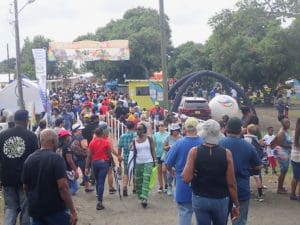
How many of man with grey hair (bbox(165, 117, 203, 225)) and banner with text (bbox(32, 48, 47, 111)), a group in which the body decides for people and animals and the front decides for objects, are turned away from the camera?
1

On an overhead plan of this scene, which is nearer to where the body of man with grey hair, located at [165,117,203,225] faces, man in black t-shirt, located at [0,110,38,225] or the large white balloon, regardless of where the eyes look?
the large white balloon

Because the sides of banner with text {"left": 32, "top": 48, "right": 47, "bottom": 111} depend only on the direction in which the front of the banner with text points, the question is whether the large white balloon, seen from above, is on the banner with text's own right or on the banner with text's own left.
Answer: on the banner with text's own left

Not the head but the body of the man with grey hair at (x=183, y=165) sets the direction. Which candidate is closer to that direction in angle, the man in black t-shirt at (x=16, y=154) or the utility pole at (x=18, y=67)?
the utility pole

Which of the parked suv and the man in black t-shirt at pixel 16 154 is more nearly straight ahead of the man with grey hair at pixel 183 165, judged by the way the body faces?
the parked suv

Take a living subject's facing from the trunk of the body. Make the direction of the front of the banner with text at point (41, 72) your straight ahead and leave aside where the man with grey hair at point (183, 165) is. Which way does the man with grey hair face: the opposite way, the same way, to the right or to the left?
the opposite way

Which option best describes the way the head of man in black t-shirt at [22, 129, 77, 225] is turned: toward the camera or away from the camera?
away from the camera

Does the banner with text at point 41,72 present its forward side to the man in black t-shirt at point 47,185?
yes

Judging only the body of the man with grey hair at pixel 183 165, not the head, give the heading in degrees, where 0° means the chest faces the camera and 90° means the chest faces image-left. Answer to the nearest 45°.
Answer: approximately 180°

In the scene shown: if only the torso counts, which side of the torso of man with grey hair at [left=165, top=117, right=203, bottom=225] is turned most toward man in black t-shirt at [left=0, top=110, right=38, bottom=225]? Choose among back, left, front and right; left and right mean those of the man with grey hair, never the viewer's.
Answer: left

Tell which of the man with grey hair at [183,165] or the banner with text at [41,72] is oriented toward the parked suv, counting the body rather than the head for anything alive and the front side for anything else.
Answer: the man with grey hair

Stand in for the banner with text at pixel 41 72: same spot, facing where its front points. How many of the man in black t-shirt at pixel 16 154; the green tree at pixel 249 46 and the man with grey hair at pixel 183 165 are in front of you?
2
